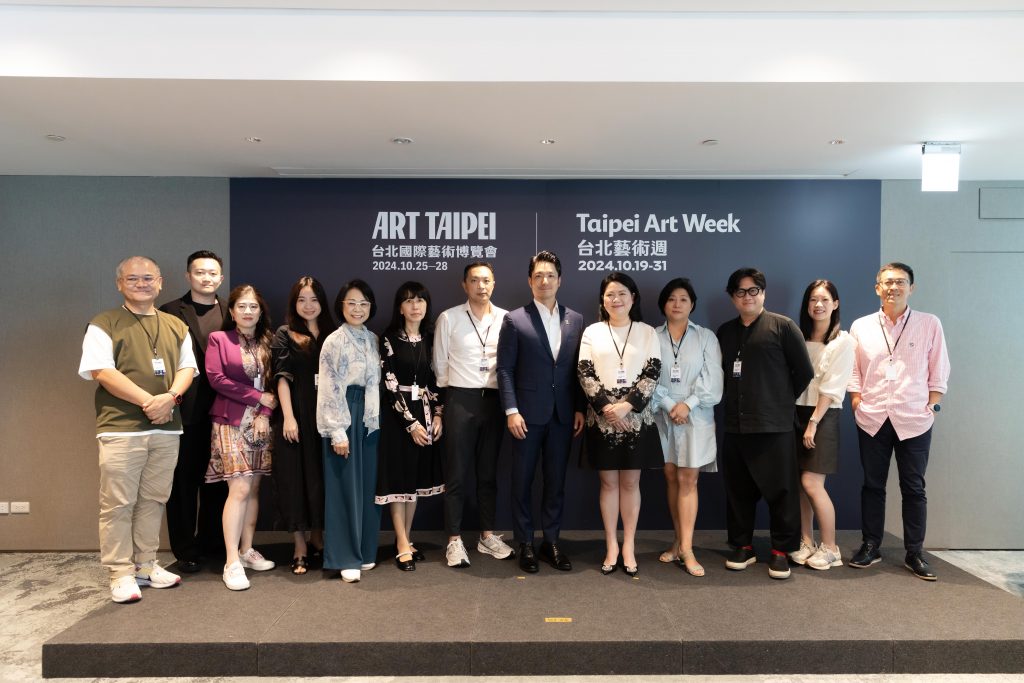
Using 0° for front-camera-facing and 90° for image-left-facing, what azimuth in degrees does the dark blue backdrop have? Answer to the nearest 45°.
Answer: approximately 0°

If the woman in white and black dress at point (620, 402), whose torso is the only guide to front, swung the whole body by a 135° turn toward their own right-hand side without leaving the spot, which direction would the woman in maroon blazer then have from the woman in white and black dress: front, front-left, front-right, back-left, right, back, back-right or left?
front-left

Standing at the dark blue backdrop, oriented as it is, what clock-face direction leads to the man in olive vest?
The man in olive vest is roughly at 2 o'clock from the dark blue backdrop.

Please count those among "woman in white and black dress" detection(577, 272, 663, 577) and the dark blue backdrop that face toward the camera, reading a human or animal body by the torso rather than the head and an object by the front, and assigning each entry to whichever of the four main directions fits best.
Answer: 2

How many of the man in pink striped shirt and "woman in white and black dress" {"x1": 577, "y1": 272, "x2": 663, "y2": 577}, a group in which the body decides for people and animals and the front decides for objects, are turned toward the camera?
2
